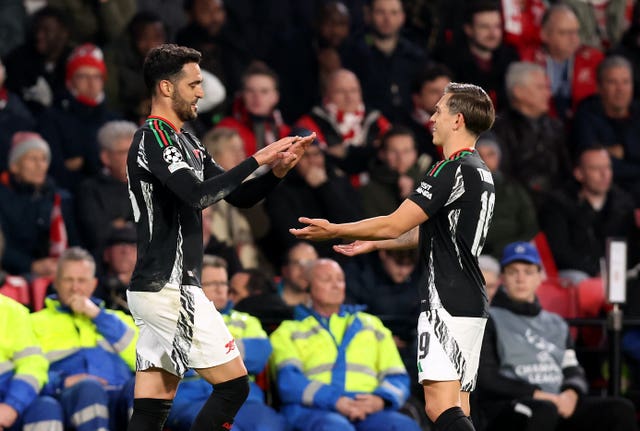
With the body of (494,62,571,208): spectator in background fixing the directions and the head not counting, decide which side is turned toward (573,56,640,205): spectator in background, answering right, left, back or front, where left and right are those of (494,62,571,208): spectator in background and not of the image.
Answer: left

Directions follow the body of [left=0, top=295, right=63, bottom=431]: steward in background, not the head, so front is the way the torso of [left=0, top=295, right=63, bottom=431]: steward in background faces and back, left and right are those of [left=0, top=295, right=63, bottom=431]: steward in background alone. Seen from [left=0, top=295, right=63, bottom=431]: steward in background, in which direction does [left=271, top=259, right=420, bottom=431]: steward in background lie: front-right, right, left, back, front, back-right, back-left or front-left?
left

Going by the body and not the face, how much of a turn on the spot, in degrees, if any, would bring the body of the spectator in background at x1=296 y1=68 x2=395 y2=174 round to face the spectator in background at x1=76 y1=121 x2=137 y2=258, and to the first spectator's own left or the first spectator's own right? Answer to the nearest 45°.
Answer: approximately 45° to the first spectator's own right

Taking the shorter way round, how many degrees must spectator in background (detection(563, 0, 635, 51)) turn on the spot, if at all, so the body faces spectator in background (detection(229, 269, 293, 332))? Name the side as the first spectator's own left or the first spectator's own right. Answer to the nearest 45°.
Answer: approximately 45° to the first spectator's own right

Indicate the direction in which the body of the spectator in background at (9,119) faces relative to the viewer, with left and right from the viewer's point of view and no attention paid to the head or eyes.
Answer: facing the viewer

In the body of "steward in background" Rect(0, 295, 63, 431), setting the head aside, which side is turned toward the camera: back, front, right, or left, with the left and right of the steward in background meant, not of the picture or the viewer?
front

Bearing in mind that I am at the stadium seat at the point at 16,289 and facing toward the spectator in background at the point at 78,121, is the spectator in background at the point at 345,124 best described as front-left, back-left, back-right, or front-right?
front-right

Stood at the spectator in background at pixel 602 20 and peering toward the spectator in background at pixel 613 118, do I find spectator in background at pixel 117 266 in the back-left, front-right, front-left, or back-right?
front-right

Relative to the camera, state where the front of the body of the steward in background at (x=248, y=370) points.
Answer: toward the camera

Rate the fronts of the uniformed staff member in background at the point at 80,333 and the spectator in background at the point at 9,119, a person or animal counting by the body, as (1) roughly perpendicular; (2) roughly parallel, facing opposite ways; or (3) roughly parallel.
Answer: roughly parallel

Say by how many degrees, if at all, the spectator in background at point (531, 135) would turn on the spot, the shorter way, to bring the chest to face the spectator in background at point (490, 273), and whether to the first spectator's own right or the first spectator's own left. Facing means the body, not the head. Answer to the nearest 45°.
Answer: approximately 45° to the first spectator's own right
